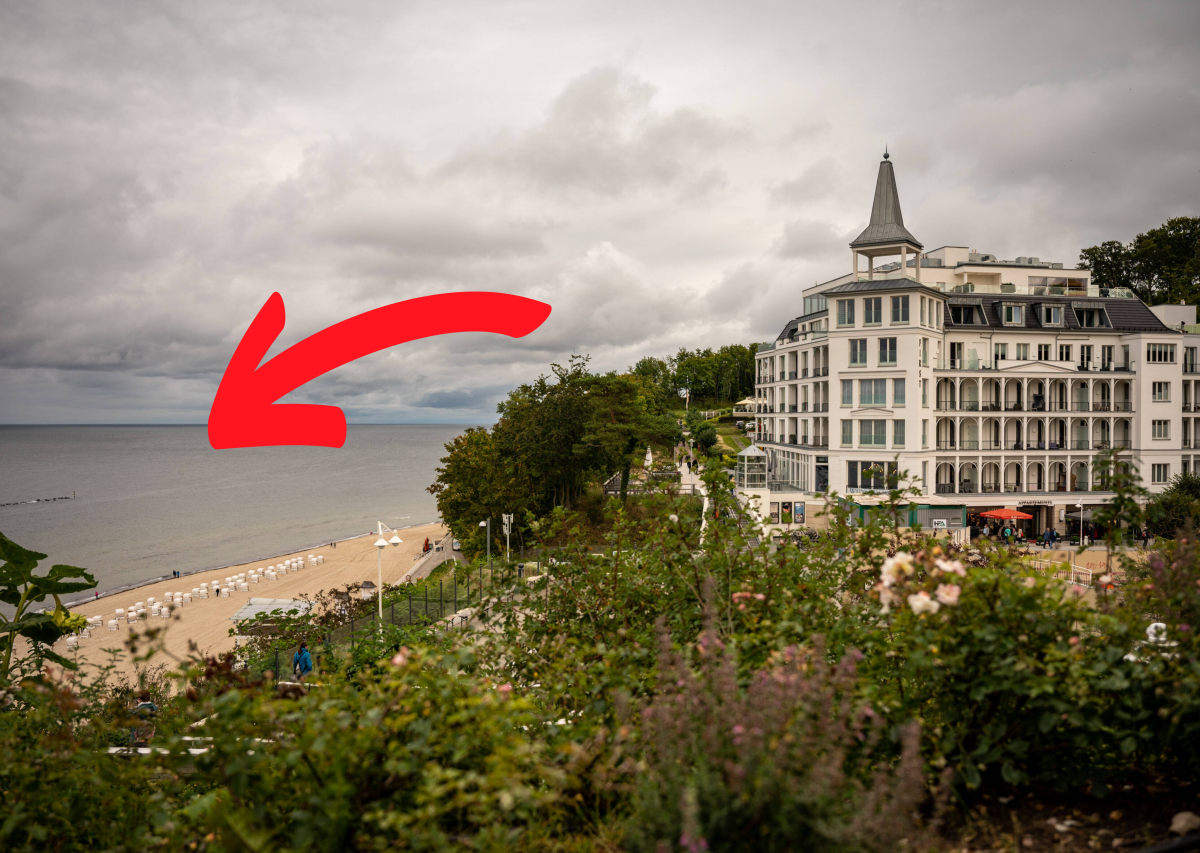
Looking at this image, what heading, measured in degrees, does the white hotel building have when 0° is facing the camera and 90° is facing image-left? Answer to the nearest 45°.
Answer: approximately 0°

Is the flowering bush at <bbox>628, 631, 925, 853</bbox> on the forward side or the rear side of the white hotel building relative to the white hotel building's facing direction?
on the forward side

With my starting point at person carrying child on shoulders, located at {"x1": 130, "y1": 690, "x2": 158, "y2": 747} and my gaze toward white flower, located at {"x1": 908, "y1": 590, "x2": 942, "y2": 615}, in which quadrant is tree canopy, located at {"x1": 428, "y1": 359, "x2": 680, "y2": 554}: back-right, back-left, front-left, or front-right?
back-left

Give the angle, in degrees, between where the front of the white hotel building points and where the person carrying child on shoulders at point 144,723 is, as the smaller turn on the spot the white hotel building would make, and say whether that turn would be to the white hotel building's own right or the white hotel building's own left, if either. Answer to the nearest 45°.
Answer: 0° — it already faces them

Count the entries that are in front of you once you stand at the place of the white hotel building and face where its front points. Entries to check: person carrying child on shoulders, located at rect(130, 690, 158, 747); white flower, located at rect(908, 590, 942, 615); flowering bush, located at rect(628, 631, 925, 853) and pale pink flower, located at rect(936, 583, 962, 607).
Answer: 4

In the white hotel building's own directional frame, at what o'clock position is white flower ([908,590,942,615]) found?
The white flower is roughly at 12 o'clock from the white hotel building.

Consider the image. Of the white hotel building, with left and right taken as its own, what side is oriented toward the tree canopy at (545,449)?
right

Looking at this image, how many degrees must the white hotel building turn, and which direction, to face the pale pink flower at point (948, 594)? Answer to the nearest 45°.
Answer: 0° — it already faces it

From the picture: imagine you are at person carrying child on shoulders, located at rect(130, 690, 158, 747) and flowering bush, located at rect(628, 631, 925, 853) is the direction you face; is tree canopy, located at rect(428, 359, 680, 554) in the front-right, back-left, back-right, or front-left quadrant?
back-left
